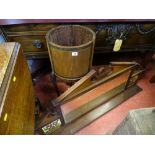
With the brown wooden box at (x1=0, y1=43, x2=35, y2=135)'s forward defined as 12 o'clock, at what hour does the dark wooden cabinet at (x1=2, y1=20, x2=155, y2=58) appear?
the dark wooden cabinet at (x1=2, y1=20, x2=155, y2=58) is roughly at 11 o'clock from the brown wooden box at (x1=0, y1=43, x2=35, y2=135).

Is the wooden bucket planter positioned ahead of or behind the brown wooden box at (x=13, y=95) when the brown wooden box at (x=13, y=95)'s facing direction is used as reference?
ahead

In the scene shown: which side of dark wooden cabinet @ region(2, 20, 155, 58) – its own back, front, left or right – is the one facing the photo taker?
front

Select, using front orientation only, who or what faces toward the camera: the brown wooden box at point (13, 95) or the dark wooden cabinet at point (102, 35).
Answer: the dark wooden cabinet at point (102, 35)

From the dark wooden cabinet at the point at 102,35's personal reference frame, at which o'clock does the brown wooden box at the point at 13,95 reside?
the brown wooden box at the point at 13,95 is roughly at 1 o'clock from the dark wooden cabinet at the point at 102,35.

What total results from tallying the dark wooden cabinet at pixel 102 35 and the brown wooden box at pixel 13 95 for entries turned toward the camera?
1

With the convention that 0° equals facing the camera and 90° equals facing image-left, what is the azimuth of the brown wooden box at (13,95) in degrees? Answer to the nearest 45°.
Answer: approximately 270°
